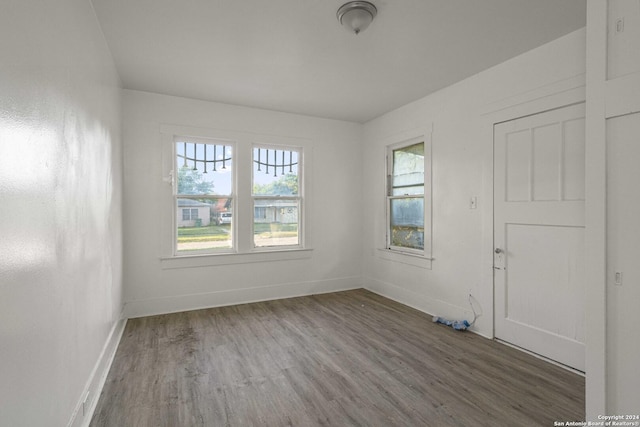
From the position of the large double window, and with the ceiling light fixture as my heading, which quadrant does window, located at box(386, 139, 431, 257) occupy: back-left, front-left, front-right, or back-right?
front-left

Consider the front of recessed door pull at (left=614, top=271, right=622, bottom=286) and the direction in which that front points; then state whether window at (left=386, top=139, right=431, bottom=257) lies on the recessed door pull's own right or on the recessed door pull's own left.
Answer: on the recessed door pull's own right

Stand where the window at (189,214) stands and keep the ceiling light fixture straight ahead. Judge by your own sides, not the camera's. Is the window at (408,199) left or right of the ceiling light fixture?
left

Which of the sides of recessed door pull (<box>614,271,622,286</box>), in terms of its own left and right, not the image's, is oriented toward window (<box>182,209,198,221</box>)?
right

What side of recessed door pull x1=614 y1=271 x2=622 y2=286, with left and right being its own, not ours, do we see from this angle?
front

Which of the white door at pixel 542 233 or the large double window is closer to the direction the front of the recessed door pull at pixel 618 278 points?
the large double window

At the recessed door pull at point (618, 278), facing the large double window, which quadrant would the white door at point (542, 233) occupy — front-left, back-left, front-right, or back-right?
front-right

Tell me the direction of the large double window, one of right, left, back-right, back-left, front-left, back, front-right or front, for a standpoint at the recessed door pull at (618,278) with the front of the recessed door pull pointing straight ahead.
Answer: right
